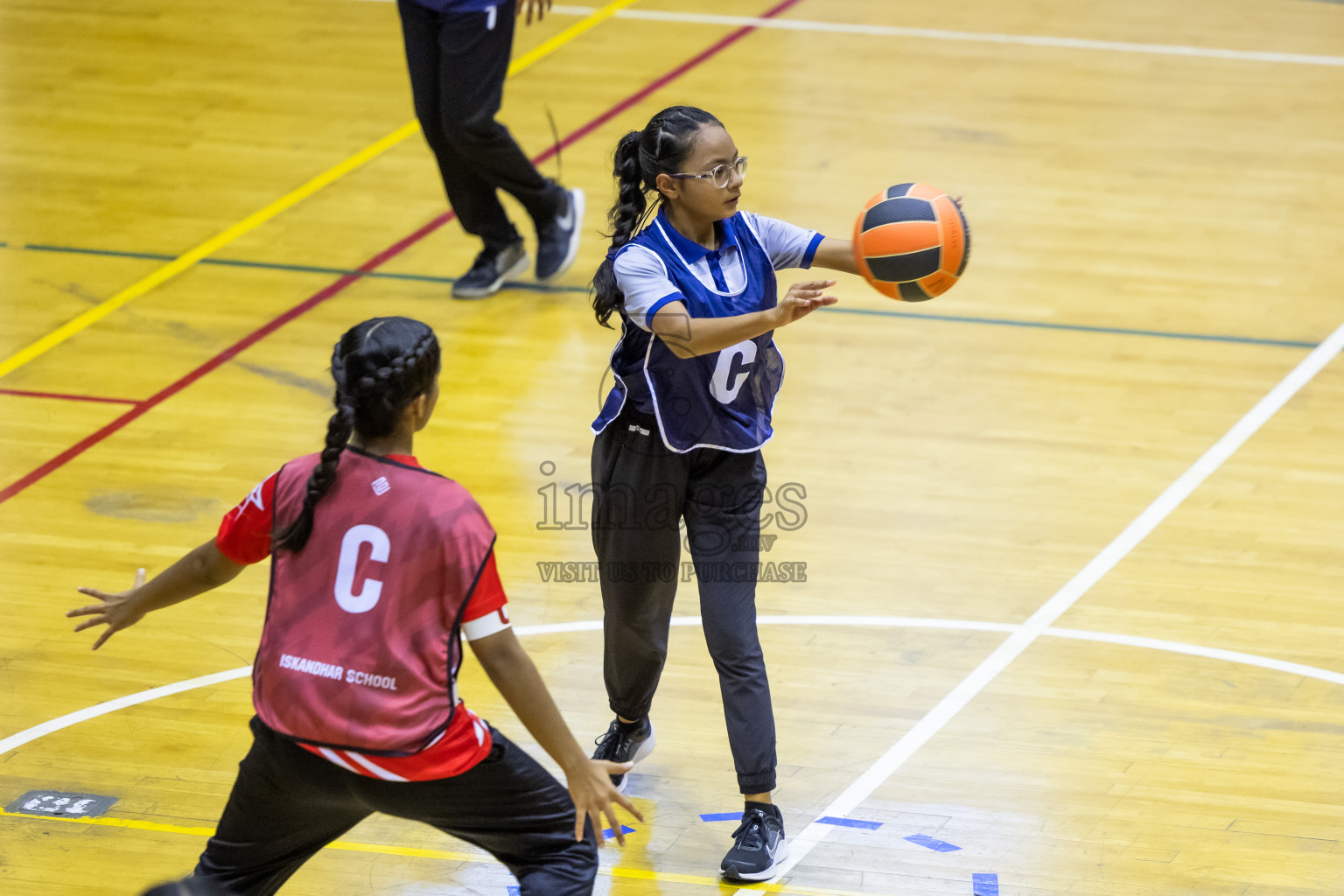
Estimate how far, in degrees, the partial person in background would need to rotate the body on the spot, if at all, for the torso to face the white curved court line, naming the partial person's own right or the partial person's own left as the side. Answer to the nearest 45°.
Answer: approximately 45° to the partial person's own left

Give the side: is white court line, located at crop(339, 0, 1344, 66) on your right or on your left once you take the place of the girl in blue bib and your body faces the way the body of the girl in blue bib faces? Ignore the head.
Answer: on your left

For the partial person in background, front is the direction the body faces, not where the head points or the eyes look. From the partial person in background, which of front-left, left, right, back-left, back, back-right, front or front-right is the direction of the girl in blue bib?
front-left

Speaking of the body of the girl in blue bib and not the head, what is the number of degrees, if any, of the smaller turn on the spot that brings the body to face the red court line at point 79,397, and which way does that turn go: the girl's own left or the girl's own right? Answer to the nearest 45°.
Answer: approximately 180°

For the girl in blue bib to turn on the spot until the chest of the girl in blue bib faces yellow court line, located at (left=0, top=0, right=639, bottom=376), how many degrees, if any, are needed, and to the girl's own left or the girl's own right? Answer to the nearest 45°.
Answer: approximately 180°

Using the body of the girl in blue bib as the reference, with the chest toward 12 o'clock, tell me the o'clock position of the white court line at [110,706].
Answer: The white court line is roughly at 5 o'clock from the girl in blue bib.

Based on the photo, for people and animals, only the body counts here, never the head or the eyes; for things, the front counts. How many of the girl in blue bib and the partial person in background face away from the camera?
0

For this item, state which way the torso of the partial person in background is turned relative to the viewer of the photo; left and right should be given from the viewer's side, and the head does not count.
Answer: facing the viewer and to the left of the viewer

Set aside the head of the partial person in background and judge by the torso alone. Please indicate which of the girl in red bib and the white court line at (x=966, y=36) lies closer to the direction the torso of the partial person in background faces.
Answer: the girl in red bib

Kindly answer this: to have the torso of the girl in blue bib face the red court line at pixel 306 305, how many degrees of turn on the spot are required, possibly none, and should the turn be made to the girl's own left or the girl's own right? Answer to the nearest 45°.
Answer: approximately 180°

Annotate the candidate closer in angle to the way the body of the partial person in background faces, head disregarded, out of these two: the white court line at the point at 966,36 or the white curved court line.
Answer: the white curved court line

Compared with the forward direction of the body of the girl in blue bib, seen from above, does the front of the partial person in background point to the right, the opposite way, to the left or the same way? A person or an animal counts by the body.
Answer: to the right

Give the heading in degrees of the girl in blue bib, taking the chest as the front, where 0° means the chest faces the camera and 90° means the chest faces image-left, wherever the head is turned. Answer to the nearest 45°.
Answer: approximately 315°

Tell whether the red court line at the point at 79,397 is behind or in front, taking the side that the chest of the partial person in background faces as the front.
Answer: in front
